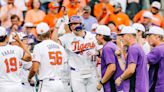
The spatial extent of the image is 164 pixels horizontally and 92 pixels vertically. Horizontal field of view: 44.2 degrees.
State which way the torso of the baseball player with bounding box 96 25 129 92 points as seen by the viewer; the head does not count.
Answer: to the viewer's left

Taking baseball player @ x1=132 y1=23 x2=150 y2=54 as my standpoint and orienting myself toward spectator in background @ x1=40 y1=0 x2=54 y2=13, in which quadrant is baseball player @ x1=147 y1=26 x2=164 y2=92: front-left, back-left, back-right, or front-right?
back-left

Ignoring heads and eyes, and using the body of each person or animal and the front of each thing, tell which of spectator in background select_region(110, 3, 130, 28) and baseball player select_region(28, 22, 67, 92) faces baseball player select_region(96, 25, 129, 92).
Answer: the spectator in background

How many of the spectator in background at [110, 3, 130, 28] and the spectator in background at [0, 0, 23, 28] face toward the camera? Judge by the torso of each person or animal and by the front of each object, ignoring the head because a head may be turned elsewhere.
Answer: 2

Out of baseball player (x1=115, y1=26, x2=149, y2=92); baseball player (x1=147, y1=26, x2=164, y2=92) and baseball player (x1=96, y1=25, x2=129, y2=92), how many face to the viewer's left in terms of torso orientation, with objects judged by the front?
3

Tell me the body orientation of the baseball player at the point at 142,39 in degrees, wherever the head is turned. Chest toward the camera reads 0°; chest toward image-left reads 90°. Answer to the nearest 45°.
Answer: approximately 90°

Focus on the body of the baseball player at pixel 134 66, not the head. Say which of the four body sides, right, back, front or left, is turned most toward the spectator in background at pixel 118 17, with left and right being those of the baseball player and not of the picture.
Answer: right

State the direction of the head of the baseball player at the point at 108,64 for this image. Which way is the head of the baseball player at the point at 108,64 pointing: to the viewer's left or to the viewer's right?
to the viewer's left

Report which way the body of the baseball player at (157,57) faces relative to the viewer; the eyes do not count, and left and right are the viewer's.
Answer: facing to the left of the viewer

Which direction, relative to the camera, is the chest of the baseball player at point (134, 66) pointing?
to the viewer's left

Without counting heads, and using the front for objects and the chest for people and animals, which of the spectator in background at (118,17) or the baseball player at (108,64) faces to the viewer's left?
the baseball player

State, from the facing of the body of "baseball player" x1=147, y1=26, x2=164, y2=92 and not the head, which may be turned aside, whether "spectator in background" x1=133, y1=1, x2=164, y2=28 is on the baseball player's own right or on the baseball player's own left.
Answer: on the baseball player's own right

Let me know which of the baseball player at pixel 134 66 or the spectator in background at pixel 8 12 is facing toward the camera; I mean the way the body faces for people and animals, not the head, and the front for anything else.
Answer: the spectator in background

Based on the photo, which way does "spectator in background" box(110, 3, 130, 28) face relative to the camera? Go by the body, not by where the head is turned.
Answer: toward the camera
